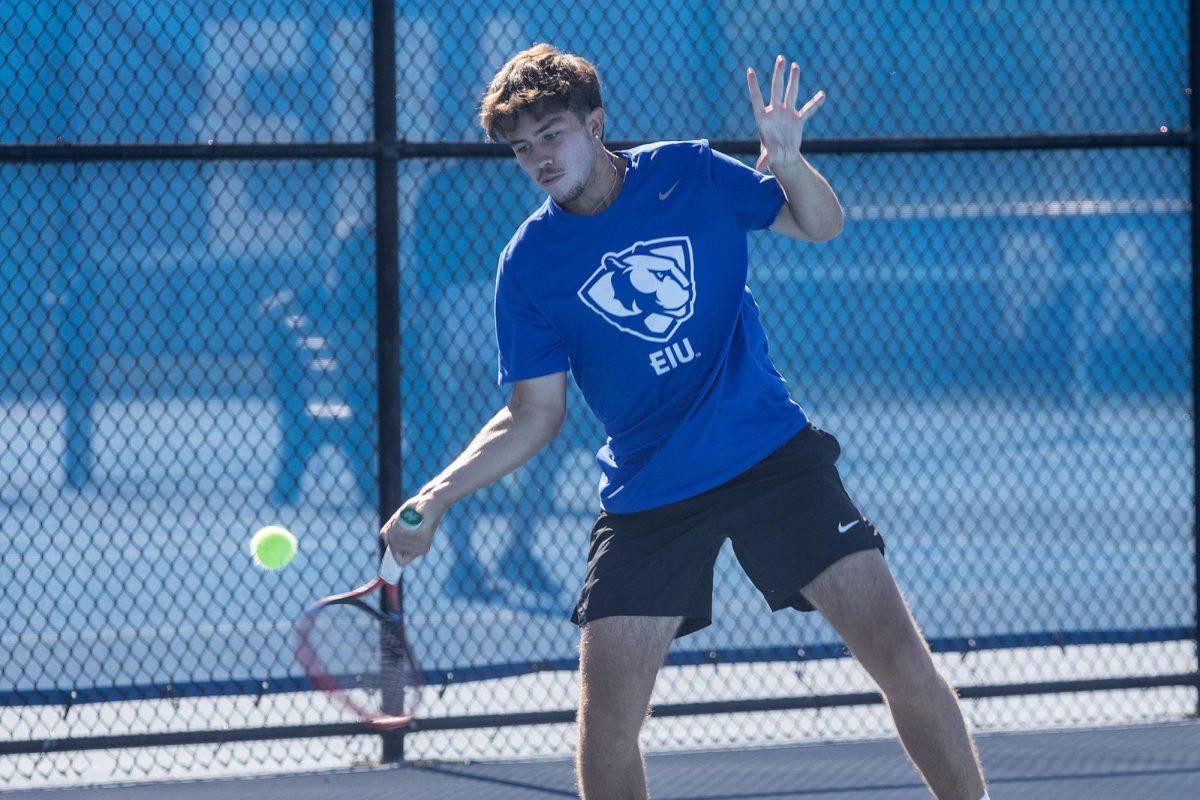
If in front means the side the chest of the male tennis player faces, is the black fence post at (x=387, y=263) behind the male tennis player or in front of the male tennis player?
behind

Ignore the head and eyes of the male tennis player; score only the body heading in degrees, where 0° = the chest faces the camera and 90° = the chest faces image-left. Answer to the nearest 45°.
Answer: approximately 0°

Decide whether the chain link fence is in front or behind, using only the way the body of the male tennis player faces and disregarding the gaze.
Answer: behind
